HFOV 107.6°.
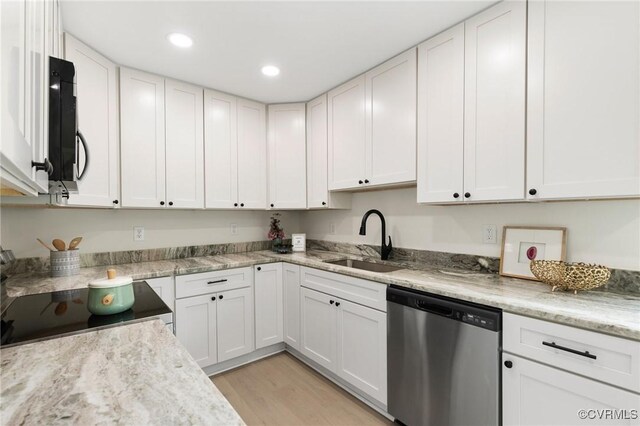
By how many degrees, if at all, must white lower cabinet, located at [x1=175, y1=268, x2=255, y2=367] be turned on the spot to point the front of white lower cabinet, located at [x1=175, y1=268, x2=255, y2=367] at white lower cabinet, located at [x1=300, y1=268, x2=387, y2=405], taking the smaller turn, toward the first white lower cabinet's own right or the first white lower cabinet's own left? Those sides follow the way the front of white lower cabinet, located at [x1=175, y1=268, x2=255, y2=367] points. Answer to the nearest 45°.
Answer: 0° — it already faces it

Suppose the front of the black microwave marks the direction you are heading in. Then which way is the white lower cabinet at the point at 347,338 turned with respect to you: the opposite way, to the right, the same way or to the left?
the opposite way

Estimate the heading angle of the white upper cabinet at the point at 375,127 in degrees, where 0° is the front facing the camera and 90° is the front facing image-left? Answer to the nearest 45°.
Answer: approximately 45°

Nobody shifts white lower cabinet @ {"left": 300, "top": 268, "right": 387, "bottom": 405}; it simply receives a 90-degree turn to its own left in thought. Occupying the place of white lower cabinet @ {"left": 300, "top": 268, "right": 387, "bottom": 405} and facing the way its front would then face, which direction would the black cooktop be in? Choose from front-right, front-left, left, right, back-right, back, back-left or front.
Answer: right

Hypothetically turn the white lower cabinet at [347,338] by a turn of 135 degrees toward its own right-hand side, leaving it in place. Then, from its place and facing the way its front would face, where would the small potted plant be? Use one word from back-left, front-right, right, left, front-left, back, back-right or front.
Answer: front-left

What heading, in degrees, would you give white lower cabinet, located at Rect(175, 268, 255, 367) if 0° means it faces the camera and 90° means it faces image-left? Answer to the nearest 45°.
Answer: approximately 315°

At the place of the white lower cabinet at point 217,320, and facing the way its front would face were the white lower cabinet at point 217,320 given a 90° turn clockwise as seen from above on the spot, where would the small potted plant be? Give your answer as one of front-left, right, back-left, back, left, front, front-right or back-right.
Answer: back

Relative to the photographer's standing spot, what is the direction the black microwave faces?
facing to the right of the viewer

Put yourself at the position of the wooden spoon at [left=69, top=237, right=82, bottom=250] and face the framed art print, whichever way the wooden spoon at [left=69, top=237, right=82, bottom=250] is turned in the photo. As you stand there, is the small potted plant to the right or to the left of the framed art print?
left

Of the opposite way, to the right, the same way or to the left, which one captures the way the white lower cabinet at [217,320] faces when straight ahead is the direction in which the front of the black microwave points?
to the right

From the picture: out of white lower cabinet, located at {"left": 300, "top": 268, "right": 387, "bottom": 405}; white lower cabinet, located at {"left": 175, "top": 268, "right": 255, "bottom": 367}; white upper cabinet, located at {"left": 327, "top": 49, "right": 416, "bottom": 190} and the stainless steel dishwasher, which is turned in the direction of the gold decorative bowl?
white lower cabinet, located at {"left": 175, "top": 268, "right": 255, "bottom": 367}
